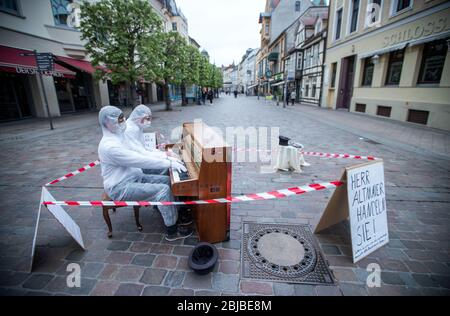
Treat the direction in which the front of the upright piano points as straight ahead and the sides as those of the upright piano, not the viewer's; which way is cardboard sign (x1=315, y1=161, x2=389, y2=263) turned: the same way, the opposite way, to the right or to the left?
to the left

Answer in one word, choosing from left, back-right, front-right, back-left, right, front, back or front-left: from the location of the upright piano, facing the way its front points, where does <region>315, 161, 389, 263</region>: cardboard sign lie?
back

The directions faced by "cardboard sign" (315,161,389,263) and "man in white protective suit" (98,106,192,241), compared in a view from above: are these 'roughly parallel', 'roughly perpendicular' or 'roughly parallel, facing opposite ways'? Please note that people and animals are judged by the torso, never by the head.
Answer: roughly perpendicular

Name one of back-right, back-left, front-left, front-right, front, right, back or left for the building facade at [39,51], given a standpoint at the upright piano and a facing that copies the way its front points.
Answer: front-right

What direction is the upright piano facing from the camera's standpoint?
to the viewer's left

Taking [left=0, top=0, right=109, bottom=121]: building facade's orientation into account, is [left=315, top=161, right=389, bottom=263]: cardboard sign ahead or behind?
ahead

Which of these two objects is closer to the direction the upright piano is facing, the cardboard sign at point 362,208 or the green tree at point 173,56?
the green tree

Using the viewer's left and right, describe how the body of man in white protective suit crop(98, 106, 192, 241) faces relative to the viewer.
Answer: facing to the right of the viewer

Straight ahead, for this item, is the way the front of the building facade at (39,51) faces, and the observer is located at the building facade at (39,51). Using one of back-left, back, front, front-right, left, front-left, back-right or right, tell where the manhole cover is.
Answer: front-right

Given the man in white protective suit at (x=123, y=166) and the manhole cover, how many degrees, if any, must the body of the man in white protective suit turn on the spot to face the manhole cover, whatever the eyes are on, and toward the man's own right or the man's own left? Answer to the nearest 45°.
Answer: approximately 45° to the man's own right

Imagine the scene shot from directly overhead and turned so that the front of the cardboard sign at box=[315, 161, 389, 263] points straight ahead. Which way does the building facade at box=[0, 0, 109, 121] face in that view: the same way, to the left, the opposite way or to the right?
to the left

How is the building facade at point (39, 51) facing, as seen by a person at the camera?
facing the viewer and to the right of the viewer

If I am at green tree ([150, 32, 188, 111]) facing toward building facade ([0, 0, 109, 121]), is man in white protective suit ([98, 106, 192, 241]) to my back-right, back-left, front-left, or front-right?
front-left

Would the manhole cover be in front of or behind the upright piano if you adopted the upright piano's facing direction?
behind

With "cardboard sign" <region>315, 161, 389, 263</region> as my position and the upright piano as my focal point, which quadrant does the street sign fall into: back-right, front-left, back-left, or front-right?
front-right

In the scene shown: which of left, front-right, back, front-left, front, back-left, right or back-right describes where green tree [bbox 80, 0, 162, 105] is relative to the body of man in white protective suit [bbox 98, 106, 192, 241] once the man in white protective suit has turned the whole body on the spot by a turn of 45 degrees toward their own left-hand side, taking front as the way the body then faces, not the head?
front-left

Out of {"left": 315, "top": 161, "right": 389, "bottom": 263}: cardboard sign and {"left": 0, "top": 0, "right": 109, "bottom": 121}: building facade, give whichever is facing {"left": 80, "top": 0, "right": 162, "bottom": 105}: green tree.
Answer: the building facade

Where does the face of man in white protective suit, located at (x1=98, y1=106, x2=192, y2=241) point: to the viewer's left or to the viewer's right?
to the viewer's right
